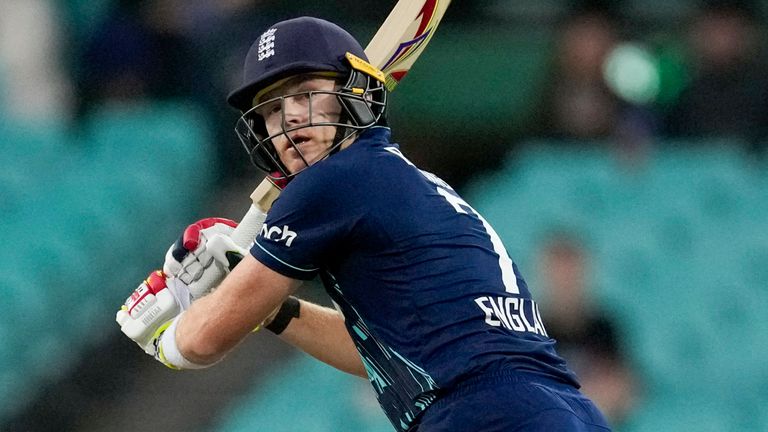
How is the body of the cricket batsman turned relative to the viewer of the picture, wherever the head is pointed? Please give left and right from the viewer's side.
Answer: facing away from the viewer and to the left of the viewer
